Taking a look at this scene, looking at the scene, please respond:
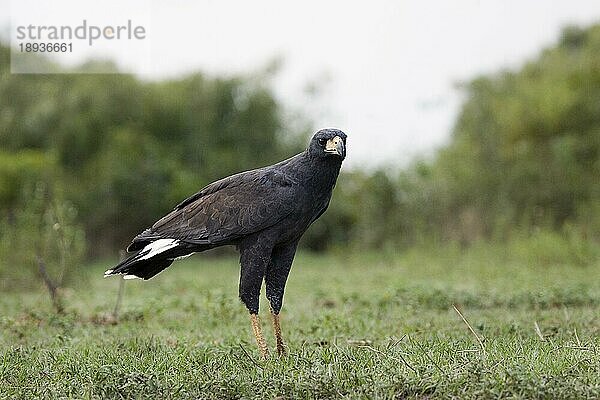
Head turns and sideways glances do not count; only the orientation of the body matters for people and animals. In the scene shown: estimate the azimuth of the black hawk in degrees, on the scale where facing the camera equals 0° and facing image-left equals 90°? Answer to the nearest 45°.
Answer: approximately 270°
